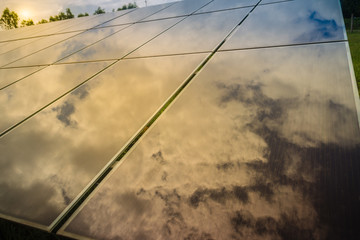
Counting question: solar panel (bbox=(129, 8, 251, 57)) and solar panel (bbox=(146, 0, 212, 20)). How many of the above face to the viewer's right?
0

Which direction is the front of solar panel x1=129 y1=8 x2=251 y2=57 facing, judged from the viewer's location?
facing the viewer and to the left of the viewer

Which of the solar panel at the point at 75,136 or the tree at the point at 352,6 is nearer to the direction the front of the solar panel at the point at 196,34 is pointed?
the solar panel

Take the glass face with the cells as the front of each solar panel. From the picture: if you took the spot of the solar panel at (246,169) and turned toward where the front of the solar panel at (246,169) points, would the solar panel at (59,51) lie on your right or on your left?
on your right

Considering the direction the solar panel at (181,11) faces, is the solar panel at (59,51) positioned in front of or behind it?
in front

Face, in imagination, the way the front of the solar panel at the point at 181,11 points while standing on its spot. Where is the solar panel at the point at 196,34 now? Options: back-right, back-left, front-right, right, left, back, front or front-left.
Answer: front-left

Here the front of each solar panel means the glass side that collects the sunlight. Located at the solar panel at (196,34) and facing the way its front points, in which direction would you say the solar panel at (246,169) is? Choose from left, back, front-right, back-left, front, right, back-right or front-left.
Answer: front-left

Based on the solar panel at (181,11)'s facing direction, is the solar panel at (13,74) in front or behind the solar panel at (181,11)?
in front

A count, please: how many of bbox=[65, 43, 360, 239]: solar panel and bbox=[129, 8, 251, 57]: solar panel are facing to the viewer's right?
0

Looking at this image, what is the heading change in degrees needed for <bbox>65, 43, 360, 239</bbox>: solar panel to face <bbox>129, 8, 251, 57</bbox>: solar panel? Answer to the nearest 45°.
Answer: approximately 135° to its right

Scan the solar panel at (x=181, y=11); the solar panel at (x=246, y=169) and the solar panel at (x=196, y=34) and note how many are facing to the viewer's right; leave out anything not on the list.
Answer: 0
